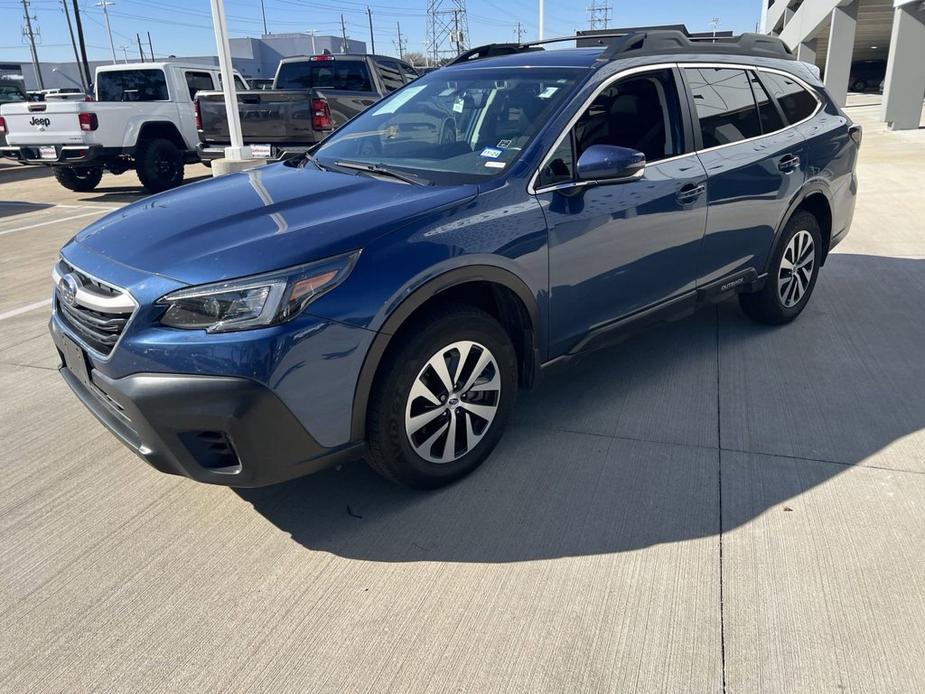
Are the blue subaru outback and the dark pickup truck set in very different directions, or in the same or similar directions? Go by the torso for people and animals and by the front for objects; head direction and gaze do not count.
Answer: very different directions

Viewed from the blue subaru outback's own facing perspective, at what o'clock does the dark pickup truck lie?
The dark pickup truck is roughly at 4 o'clock from the blue subaru outback.

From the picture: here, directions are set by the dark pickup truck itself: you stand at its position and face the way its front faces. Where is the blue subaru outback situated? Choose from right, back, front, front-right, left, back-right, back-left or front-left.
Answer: back-right

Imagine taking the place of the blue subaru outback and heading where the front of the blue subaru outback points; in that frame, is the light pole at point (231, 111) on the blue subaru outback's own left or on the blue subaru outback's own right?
on the blue subaru outback's own right

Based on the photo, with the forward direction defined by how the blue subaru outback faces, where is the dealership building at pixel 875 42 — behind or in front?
behind

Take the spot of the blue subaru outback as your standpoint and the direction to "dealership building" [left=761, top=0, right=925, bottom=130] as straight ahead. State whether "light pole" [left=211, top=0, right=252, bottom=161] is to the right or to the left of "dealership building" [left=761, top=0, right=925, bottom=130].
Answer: left

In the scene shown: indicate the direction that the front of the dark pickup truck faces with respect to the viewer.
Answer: facing away from the viewer and to the right of the viewer
